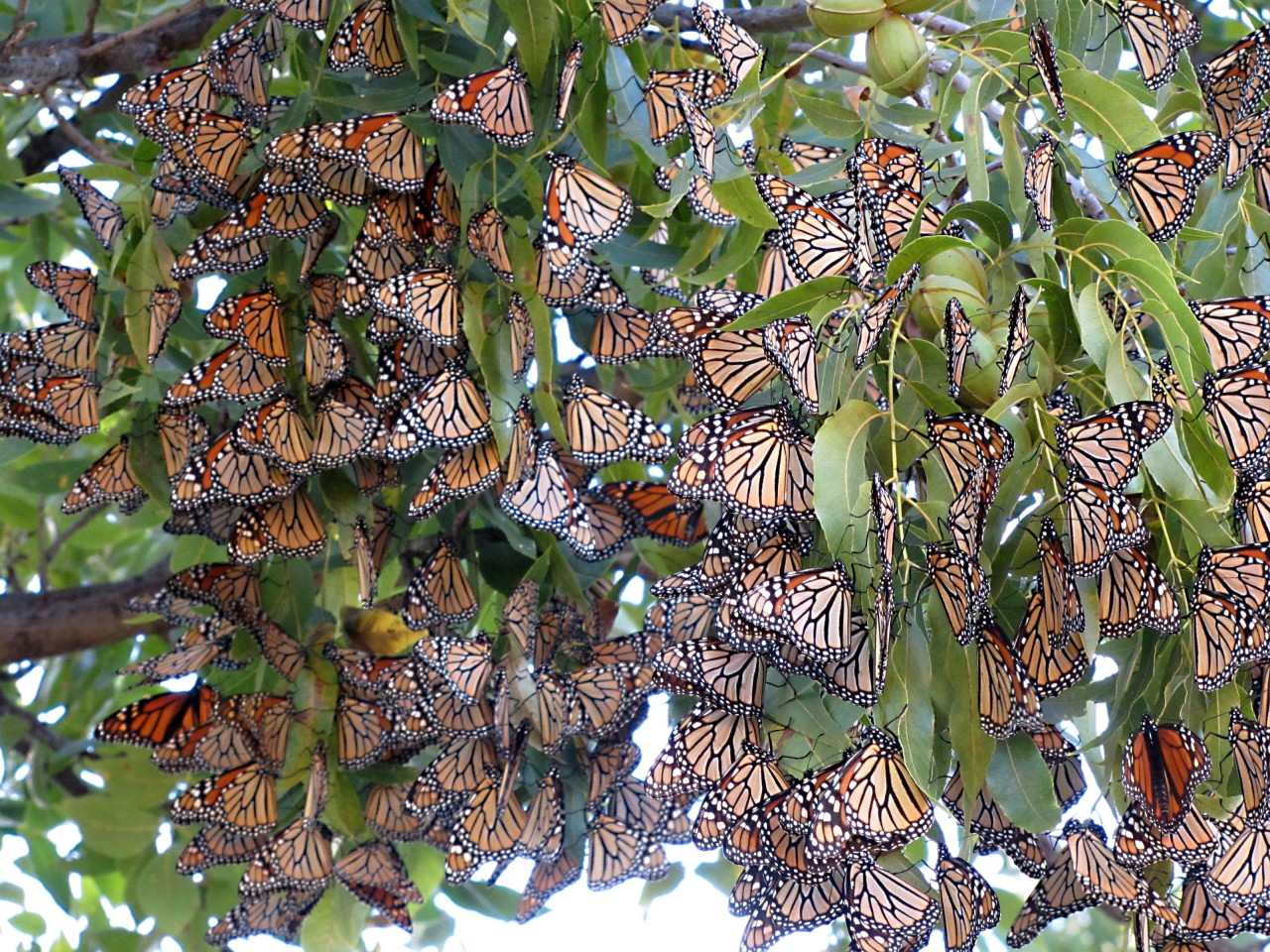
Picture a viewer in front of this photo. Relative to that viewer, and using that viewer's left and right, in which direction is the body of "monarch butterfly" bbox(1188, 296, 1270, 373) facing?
facing to the left of the viewer

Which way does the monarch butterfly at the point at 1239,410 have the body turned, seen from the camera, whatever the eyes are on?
to the viewer's left

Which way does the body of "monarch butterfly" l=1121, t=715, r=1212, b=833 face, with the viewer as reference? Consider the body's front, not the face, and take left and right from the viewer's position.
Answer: facing away from the viewer
